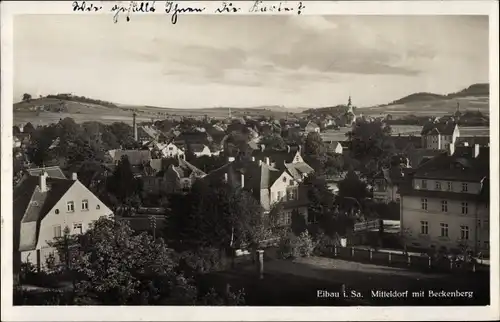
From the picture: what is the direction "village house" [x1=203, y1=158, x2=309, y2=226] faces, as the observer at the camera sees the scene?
facing the viewer and to the right of the viewer

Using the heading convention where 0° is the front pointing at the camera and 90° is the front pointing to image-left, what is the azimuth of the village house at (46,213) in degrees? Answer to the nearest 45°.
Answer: approximately 315°

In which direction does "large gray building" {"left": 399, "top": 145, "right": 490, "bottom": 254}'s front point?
toward the camera

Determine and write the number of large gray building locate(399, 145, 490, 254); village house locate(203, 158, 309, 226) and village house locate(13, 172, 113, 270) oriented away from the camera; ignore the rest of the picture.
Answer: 0

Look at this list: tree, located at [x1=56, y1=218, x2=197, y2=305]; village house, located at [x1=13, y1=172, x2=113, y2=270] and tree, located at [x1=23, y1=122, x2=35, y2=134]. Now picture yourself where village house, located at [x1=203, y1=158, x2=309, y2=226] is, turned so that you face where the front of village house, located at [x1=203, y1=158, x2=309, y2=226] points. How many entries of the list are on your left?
0

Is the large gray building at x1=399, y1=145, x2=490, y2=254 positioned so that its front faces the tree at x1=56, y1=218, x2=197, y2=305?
no

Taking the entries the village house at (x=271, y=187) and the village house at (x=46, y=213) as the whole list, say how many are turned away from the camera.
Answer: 0

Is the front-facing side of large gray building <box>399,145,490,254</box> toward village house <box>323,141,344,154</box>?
no

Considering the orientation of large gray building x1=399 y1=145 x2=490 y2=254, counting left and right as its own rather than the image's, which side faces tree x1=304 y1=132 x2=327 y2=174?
back

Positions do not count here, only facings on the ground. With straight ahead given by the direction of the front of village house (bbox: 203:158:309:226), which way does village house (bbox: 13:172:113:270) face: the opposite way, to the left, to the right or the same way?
the same way
